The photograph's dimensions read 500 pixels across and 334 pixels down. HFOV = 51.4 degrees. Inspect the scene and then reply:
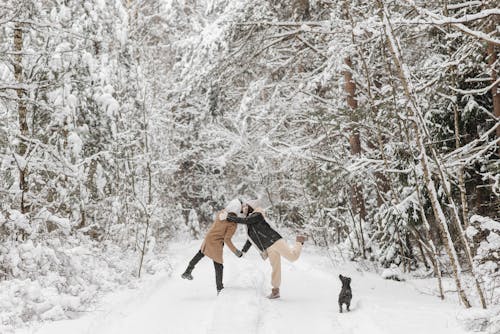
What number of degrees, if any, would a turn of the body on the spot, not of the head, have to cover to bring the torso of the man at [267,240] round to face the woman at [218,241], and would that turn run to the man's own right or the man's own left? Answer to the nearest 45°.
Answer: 0° — they already face them

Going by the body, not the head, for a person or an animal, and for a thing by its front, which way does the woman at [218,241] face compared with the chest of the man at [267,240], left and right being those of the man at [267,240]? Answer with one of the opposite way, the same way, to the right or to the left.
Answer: the opposite way

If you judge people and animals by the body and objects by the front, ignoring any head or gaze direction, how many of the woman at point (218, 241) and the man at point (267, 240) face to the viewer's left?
1

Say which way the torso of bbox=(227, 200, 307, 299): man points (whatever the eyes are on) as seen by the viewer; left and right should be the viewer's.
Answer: facing to the left of the viewer

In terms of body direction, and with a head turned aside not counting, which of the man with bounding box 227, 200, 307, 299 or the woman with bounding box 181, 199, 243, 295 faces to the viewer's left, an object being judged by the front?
the man with bounding box 227, 200, 307, 299

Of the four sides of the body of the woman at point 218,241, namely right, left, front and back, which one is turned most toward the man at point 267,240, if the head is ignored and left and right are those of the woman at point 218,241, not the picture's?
front

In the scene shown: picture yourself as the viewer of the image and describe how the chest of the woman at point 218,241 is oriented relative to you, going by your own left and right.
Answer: facing to the right of the viewer
